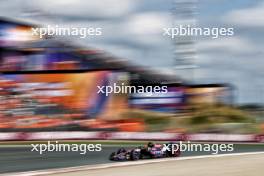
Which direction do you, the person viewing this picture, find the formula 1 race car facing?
facing the viewer and to the left of the viewer

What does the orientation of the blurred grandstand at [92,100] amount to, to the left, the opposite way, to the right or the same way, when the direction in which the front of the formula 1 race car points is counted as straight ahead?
to the left

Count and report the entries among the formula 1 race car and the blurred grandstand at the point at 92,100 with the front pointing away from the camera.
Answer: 0

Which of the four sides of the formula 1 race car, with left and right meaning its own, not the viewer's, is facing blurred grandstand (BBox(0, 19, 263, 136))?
right

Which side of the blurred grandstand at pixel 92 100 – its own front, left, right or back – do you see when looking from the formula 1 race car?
front

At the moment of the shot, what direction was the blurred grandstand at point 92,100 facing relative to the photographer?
facing the viewer and to the right of the viewer
